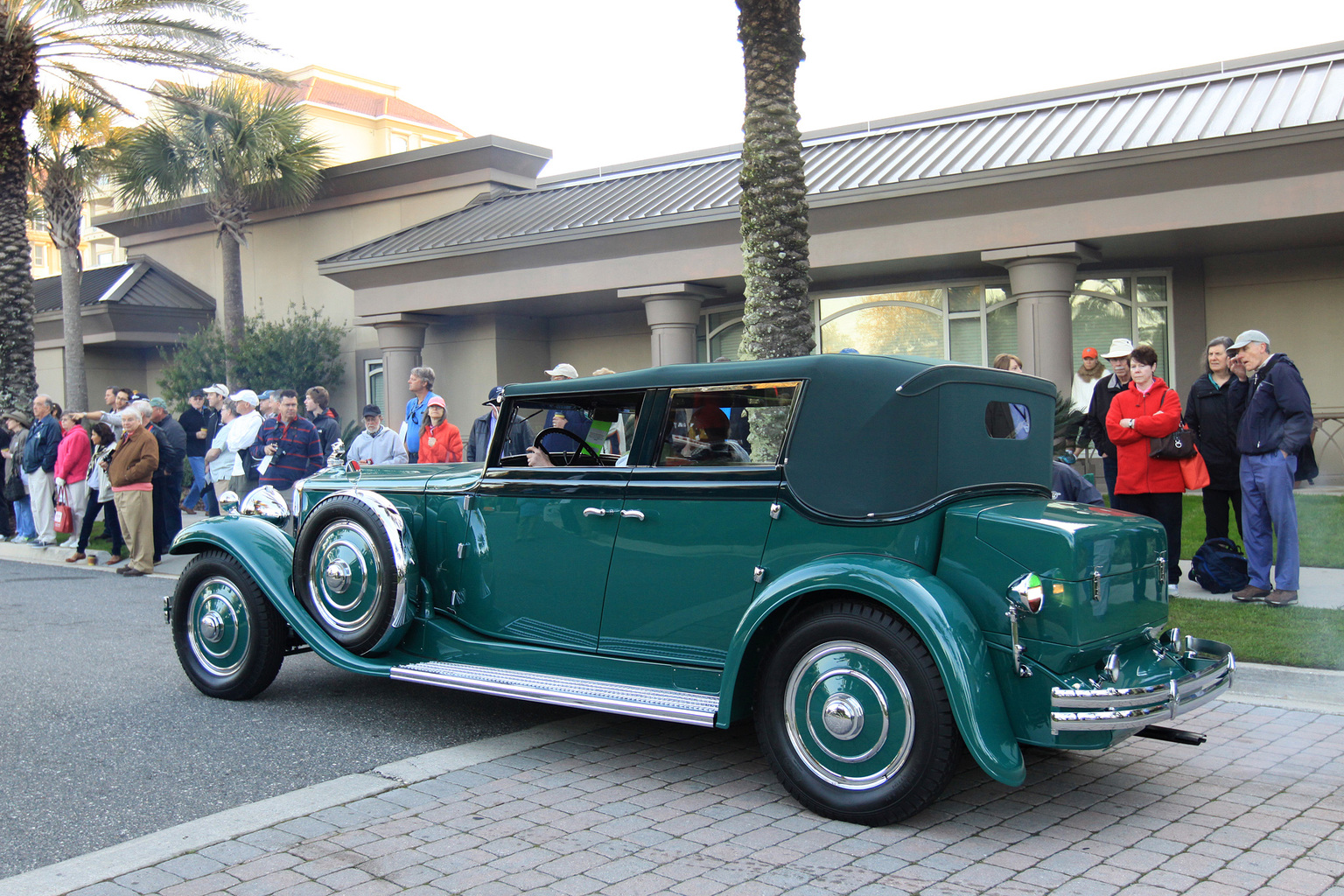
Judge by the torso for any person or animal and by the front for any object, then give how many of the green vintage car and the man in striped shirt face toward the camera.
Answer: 1

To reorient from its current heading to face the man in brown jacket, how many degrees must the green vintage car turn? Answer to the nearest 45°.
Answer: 0° — it already faces them

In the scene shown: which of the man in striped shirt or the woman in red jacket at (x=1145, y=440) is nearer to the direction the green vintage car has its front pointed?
the man in striped shirt

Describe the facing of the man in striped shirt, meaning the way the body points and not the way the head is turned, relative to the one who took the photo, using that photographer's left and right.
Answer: facing the viewer

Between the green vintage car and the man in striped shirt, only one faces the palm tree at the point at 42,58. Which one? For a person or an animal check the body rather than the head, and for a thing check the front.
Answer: the green vintage car

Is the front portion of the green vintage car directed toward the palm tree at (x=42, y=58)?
yes

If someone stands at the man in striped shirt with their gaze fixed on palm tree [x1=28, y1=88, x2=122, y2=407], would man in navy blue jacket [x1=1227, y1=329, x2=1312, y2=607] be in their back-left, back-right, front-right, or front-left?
back-right

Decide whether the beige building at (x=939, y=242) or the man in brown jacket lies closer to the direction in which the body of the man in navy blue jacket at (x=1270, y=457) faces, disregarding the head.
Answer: the man in brown jacket

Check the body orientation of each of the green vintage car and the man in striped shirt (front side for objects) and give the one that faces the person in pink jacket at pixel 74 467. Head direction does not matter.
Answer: the green vintage car

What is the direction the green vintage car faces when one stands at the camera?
facing away from the viewer and to the left of the viewer

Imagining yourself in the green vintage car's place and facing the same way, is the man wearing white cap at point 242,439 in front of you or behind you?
in front

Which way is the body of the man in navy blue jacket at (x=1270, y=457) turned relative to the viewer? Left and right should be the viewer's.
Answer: facing the viewer and to the left of the viewer
